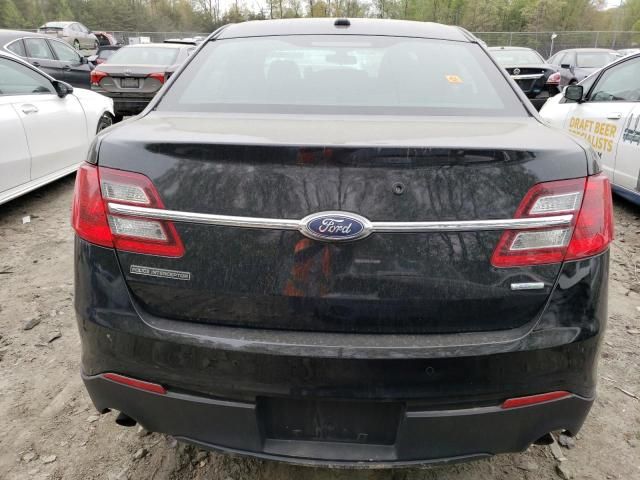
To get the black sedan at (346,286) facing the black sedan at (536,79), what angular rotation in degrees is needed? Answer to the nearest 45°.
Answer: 0° — it already faces it

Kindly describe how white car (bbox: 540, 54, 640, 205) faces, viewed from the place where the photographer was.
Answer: facing away from the viewer and to the left of the viewer

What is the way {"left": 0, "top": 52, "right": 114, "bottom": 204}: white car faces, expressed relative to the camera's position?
facing away from the viewer and to the right of the viewer

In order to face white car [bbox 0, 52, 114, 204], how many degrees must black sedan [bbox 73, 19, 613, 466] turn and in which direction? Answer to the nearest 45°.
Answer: approximately 45° to its left

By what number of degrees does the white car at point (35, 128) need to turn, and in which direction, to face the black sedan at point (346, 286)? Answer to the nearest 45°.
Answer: approximately 135° to its right

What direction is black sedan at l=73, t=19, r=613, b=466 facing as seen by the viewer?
away from the camera
